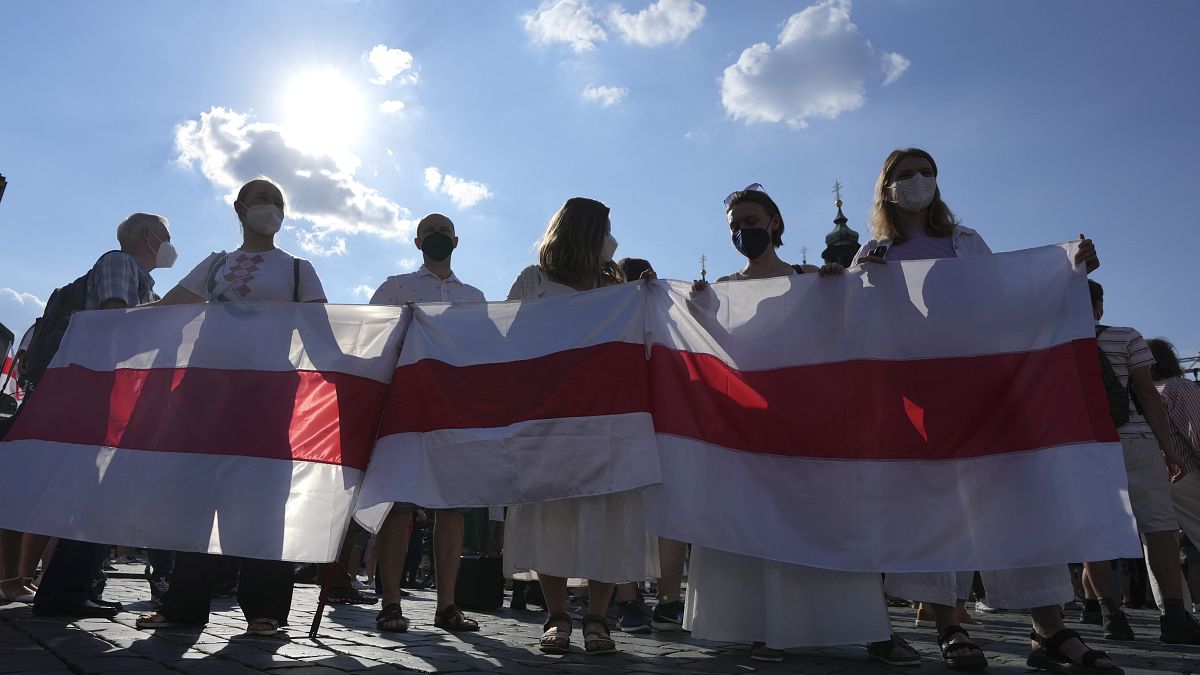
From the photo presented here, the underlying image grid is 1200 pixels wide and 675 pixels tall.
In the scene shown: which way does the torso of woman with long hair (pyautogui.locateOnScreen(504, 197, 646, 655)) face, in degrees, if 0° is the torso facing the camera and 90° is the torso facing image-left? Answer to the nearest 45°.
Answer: approximately 0°

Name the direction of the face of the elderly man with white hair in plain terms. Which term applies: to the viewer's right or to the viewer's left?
to the viewer's right

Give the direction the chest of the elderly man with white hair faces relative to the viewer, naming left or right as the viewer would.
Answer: facing to the right of the viewer
